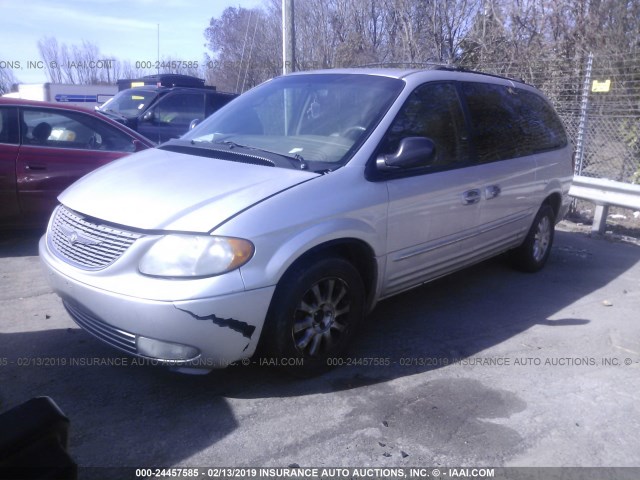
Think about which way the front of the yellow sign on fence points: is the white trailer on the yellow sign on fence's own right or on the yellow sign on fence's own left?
on the yellow sign on fence's own right

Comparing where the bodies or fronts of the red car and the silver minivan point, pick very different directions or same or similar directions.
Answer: very different directions

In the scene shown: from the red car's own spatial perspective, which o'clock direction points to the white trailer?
The white trailer is roughly at 9 o'clock from the red car.

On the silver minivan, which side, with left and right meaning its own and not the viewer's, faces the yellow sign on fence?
back

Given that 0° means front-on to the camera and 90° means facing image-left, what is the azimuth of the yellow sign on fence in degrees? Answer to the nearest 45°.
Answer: approximately 0°

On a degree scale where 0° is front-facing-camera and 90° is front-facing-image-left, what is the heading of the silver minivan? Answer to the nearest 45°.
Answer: approximately 45°

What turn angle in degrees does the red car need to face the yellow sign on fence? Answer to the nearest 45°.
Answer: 0° — it already faces it

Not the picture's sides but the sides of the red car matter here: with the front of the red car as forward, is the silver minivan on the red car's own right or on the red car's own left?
on the red car's own right

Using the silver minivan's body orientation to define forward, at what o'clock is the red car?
The red car is roughly at 3 o'clock from the silver minivan.

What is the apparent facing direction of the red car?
to the viewer's right

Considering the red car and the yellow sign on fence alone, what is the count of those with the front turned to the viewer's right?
1

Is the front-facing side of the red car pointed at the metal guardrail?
yes

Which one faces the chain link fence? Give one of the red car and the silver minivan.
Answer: the red car
